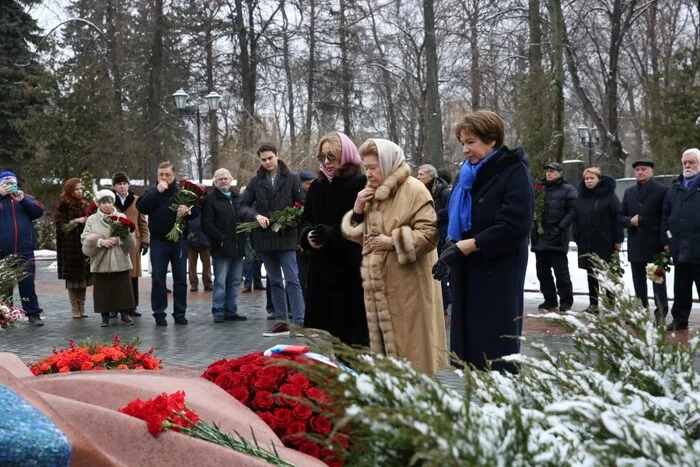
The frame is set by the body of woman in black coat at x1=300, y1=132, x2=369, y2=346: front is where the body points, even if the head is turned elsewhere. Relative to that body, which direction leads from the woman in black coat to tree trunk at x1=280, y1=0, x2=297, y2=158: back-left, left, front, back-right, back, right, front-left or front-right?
back-right

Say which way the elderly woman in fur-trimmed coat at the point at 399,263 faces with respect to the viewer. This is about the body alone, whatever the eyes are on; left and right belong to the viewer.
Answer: facing the viewer and to the left of the viewer

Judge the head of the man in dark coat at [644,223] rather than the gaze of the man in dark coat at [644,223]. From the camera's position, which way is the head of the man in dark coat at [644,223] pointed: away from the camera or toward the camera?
toward the camera

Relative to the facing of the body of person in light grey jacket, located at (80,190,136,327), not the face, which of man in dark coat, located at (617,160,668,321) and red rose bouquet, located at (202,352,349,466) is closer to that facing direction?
the red rose bouquet

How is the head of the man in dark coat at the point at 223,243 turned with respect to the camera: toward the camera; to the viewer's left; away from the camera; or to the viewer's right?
toward the camera

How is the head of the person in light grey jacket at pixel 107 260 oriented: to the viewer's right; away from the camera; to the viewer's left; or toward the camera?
toward the camera

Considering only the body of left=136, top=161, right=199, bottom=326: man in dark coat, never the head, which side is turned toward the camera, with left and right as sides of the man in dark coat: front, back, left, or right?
front

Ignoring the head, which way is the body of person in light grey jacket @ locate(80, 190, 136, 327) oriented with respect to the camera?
toward the camera

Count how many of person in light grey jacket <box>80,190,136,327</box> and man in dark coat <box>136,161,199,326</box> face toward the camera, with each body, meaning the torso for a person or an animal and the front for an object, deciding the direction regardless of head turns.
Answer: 2

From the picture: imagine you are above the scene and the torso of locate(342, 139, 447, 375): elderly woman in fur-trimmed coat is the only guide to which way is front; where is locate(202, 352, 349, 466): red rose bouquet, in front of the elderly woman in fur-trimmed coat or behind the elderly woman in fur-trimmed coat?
in front

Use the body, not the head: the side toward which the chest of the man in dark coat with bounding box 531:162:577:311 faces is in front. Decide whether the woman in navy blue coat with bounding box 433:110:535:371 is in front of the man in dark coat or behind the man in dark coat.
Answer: in front
